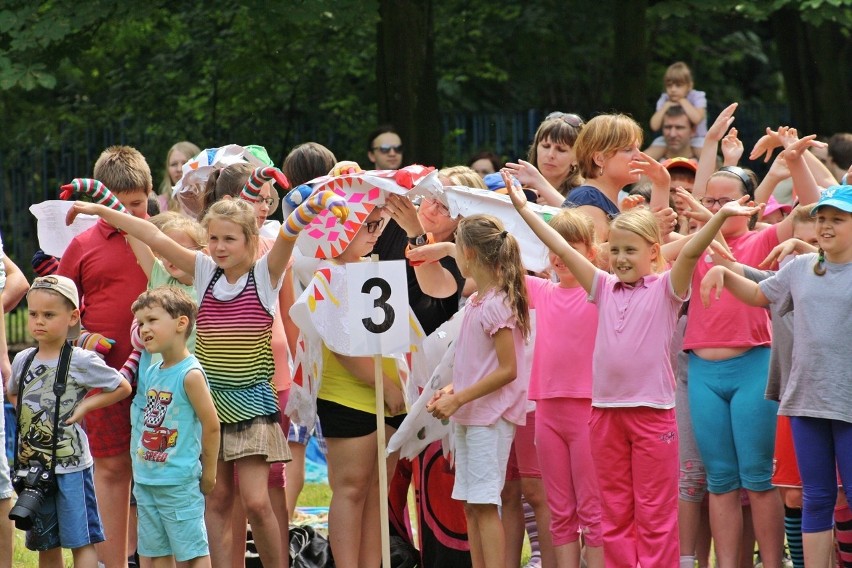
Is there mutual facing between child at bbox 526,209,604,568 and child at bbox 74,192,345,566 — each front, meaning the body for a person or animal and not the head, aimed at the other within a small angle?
no

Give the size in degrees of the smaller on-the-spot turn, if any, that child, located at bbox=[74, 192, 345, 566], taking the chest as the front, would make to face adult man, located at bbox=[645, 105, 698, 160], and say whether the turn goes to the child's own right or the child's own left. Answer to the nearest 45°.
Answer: approximately 180°

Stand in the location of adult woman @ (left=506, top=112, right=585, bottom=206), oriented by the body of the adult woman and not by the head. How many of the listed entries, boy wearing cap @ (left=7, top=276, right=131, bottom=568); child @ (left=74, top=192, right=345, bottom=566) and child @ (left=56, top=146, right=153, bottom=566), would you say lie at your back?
0

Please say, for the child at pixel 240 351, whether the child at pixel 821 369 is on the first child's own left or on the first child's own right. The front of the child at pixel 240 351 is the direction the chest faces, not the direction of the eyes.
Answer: on the first child's own left

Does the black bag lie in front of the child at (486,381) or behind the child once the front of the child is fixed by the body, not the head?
in front

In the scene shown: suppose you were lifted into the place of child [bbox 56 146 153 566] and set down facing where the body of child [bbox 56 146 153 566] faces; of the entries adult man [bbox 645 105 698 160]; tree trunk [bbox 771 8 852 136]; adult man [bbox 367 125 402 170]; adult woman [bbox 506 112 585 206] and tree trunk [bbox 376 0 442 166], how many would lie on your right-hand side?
0

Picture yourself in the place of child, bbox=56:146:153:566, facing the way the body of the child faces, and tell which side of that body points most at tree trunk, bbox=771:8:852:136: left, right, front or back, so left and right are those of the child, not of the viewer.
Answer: left

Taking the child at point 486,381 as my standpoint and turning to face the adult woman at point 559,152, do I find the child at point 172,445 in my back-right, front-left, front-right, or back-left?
back-left

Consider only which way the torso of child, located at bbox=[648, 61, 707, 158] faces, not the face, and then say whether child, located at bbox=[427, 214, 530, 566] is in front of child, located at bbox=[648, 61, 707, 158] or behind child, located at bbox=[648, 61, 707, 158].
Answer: in front

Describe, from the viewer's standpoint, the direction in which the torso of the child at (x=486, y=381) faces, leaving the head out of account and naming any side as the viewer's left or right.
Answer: facing to the left of the viewer

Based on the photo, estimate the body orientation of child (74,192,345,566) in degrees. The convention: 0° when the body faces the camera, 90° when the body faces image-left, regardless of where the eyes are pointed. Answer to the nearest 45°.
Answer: approximately 45°
